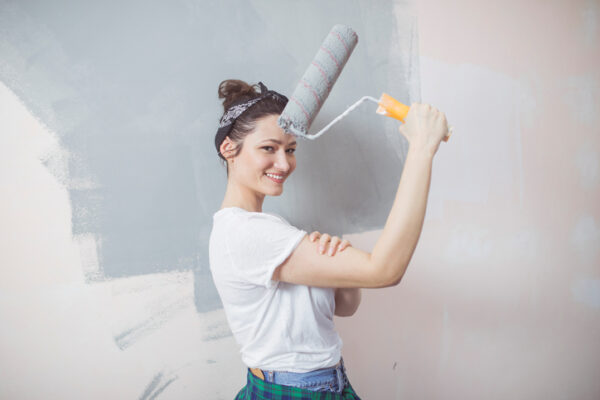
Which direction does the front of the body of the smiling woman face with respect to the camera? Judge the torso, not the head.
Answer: to the viewer's right
